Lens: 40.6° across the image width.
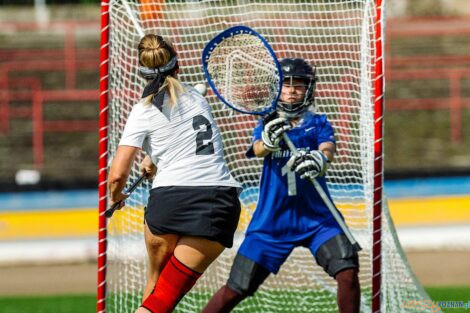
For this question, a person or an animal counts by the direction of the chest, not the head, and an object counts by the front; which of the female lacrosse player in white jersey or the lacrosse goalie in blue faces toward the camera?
the lacrosse goalie in blue

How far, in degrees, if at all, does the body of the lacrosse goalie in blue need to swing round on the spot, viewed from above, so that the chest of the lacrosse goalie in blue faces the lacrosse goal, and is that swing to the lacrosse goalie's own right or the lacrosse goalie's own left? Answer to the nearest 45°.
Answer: approximately 180°

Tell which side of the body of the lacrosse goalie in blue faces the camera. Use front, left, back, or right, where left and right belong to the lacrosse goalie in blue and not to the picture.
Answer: front

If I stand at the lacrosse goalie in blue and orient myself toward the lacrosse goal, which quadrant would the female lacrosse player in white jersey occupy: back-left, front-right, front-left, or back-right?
back-left

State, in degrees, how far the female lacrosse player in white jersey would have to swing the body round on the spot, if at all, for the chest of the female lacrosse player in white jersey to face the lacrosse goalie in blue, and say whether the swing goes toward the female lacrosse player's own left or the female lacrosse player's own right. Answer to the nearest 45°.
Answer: approximately 90° to the female lacrosse player's own right

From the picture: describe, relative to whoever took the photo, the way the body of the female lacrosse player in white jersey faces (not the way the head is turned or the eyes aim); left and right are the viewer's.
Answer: facing away from the viewer and to the left of the viewer

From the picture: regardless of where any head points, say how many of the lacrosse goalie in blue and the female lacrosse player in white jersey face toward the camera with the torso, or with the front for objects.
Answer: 1

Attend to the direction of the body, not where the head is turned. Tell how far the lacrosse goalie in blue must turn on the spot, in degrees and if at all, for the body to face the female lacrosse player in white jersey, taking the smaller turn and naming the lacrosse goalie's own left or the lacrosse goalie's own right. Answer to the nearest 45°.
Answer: approximately 45° to the lacrosse goalie's own right

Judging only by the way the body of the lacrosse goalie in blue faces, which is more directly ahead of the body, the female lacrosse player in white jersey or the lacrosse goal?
the female lacrosse player in white jersey
